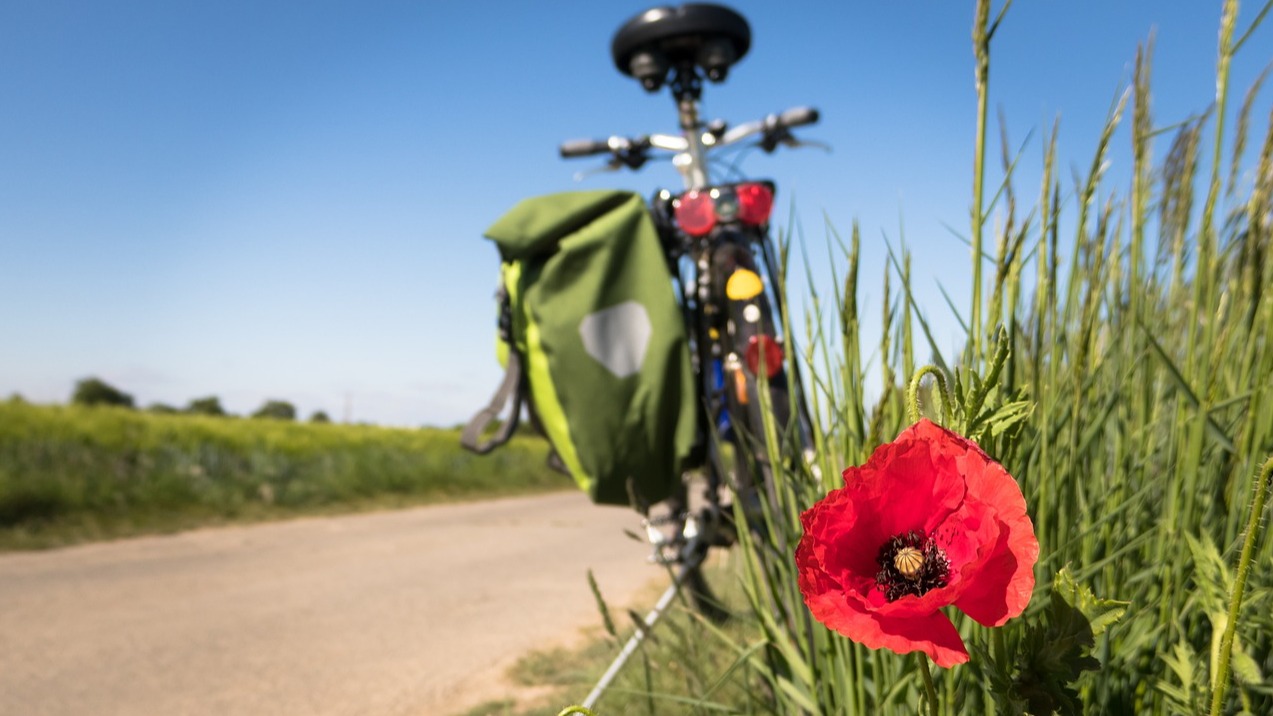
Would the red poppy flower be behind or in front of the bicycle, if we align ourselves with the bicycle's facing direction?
behind

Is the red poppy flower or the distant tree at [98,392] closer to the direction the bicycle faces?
the distant tree

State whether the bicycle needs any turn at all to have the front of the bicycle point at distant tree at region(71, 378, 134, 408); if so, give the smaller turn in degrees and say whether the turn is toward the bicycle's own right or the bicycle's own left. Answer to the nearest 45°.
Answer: approximately 45° to the bicycle's own left

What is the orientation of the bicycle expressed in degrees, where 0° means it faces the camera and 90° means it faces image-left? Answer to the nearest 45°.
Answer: approximately 180°

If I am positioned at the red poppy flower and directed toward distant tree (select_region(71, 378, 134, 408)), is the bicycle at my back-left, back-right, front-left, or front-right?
front-right
